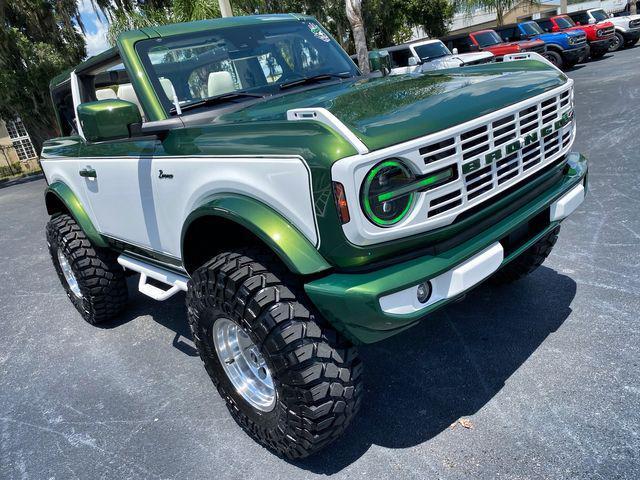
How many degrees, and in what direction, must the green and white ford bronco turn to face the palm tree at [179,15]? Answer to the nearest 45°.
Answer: approximately 135° to its left

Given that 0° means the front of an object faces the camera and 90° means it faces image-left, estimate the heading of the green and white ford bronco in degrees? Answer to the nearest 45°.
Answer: approximately 315°

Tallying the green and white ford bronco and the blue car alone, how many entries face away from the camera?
0

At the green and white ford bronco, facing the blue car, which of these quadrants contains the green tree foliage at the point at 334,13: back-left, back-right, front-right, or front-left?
front-left

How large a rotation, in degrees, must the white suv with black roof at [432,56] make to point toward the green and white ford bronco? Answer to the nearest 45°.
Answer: approximately 45° to its right

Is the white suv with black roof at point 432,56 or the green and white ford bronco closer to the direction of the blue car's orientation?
the green and white ford bronco

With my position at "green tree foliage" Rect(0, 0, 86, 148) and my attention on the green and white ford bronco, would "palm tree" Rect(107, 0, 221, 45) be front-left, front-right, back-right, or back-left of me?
front-left

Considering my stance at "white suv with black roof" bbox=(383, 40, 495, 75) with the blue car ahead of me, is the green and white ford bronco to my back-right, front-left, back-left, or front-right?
back-right

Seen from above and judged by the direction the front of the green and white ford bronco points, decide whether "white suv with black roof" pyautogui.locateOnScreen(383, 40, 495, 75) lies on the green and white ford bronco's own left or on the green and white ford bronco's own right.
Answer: on the green and white ford bronco's own left
